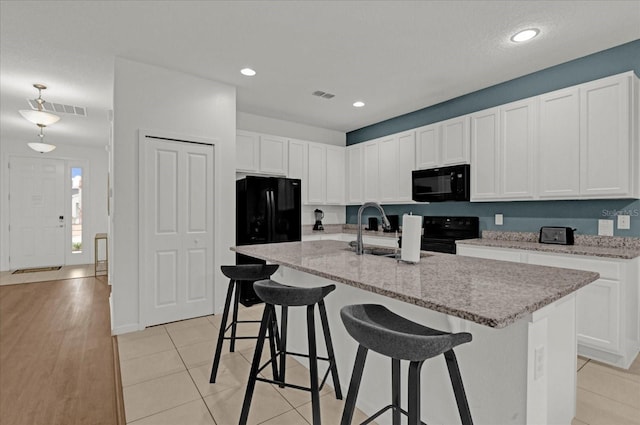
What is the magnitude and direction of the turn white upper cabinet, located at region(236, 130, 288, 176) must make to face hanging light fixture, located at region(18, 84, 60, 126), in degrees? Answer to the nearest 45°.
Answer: approximately 135° to its right

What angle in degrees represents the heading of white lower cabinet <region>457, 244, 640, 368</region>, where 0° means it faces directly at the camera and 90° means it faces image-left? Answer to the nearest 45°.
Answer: approximately 45°

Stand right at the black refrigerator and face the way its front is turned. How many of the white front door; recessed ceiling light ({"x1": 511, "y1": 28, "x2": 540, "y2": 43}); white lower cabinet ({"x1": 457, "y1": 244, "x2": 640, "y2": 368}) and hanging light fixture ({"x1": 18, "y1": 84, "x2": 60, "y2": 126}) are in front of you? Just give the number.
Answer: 2

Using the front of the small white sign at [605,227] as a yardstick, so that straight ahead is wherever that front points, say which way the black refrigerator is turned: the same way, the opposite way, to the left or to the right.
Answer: to the left

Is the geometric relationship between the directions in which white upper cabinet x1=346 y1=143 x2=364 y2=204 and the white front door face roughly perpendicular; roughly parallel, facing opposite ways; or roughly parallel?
roughly perpendicular

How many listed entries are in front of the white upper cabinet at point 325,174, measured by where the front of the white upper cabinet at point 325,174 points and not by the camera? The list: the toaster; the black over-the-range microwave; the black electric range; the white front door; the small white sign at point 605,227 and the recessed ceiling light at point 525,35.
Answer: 5

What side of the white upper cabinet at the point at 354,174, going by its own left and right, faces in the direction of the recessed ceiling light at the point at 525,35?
left
